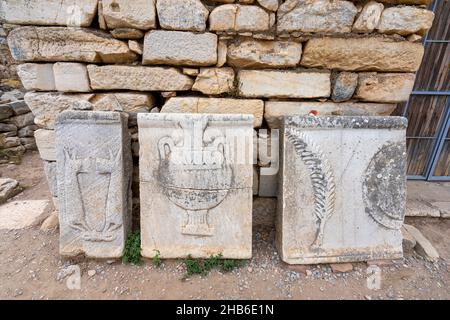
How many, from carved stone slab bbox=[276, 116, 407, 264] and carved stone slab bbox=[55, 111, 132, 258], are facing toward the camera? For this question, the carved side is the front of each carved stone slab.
2

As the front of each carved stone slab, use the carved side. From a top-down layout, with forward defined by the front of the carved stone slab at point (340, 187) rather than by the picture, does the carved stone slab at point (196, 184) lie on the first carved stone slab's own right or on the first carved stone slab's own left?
on the first carved stone slab's own right

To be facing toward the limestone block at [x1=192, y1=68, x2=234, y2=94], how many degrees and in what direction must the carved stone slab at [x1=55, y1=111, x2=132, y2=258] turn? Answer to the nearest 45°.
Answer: approximately 90° to its left

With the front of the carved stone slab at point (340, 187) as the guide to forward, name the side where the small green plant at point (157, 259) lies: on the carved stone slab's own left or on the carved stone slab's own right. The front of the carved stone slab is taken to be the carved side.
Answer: on the carved stone slab's own right

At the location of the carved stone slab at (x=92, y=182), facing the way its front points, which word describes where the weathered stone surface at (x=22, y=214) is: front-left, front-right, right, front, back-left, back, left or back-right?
back-right

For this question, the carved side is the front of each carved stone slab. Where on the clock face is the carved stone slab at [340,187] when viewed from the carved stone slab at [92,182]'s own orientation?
the carved stone slab at [340,187] is roughly at 10 o'clock from the carved stone slab at [92,182].

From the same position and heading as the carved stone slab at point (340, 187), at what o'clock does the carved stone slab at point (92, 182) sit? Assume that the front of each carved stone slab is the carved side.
the carved stone slab at point (92, 182) is roughly at 2 o'clock from the carved stone slab at point (340, 187).
